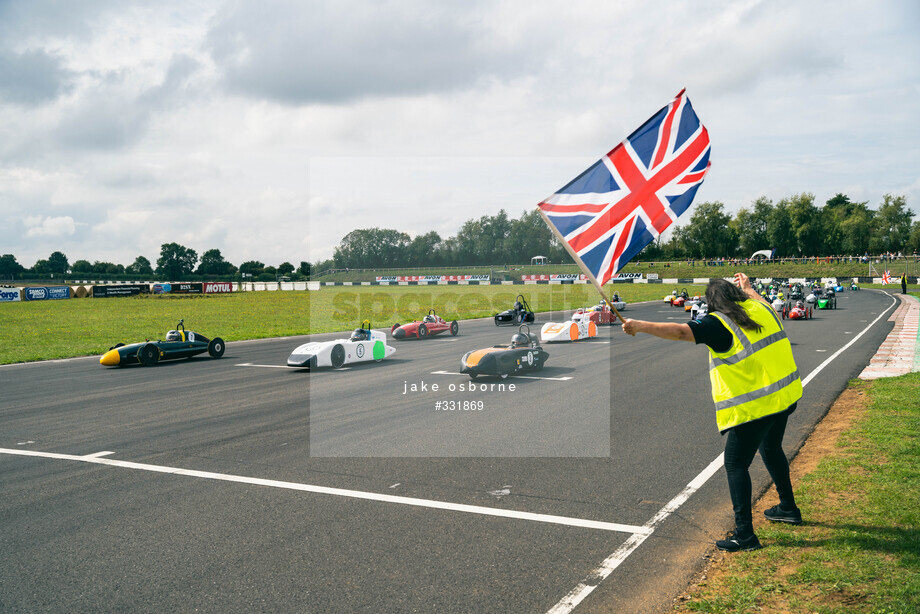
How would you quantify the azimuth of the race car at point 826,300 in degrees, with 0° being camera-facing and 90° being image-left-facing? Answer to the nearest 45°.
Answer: approximately 45°

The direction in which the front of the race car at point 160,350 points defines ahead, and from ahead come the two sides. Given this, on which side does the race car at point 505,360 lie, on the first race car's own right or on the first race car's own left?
on the first race car's own left

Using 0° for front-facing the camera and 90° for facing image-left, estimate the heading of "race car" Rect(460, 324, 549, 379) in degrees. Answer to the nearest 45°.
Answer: approximately 45°

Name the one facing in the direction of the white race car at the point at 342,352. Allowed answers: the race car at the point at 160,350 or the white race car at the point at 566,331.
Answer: the white race car at the point at 566,331

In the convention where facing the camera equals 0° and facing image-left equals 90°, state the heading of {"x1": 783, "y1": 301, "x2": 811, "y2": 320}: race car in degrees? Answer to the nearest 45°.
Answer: approximately 45°

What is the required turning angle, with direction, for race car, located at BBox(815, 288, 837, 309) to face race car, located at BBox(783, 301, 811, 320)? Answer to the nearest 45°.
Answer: approximately 45° to its left

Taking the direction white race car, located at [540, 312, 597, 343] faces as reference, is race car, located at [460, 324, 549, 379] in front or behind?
in front

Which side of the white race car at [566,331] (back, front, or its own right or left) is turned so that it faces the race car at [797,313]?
back

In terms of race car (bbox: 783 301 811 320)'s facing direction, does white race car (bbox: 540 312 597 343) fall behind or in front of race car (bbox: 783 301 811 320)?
in front
